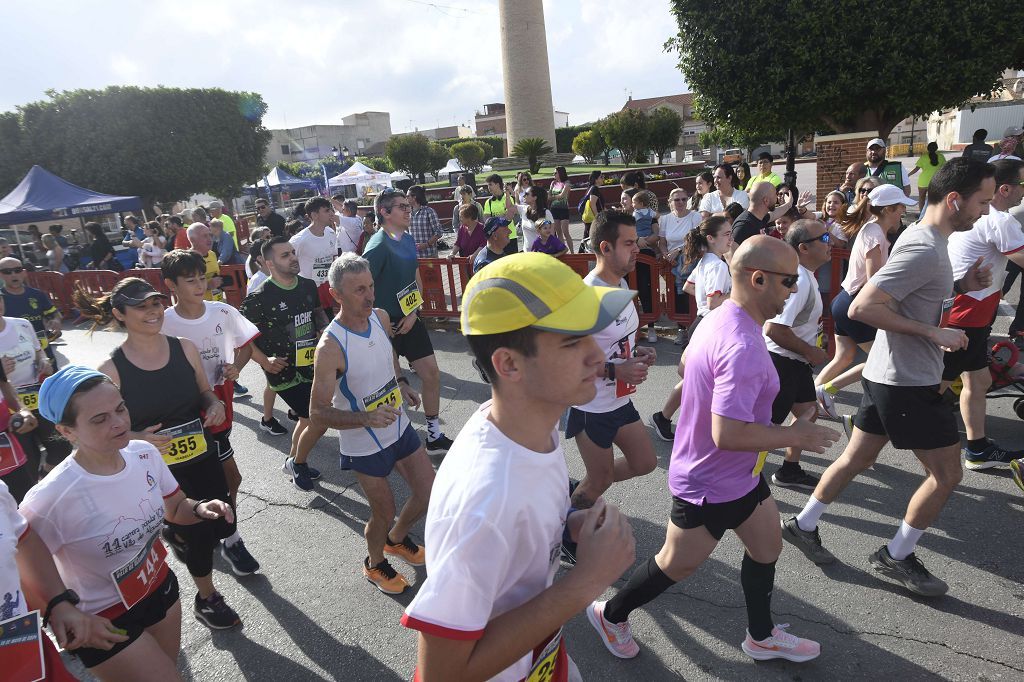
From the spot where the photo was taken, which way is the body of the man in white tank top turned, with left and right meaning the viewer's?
facing the viewer and to the right of the viewer

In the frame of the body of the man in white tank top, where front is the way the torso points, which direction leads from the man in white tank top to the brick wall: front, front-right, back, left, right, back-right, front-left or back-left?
left

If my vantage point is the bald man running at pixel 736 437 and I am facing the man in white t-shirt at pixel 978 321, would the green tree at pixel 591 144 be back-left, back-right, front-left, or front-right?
front-left

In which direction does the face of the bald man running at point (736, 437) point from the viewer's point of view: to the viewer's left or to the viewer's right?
to the viewer's right

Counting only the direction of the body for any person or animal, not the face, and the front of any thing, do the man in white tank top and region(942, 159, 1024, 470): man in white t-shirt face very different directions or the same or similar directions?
same or similar directions
